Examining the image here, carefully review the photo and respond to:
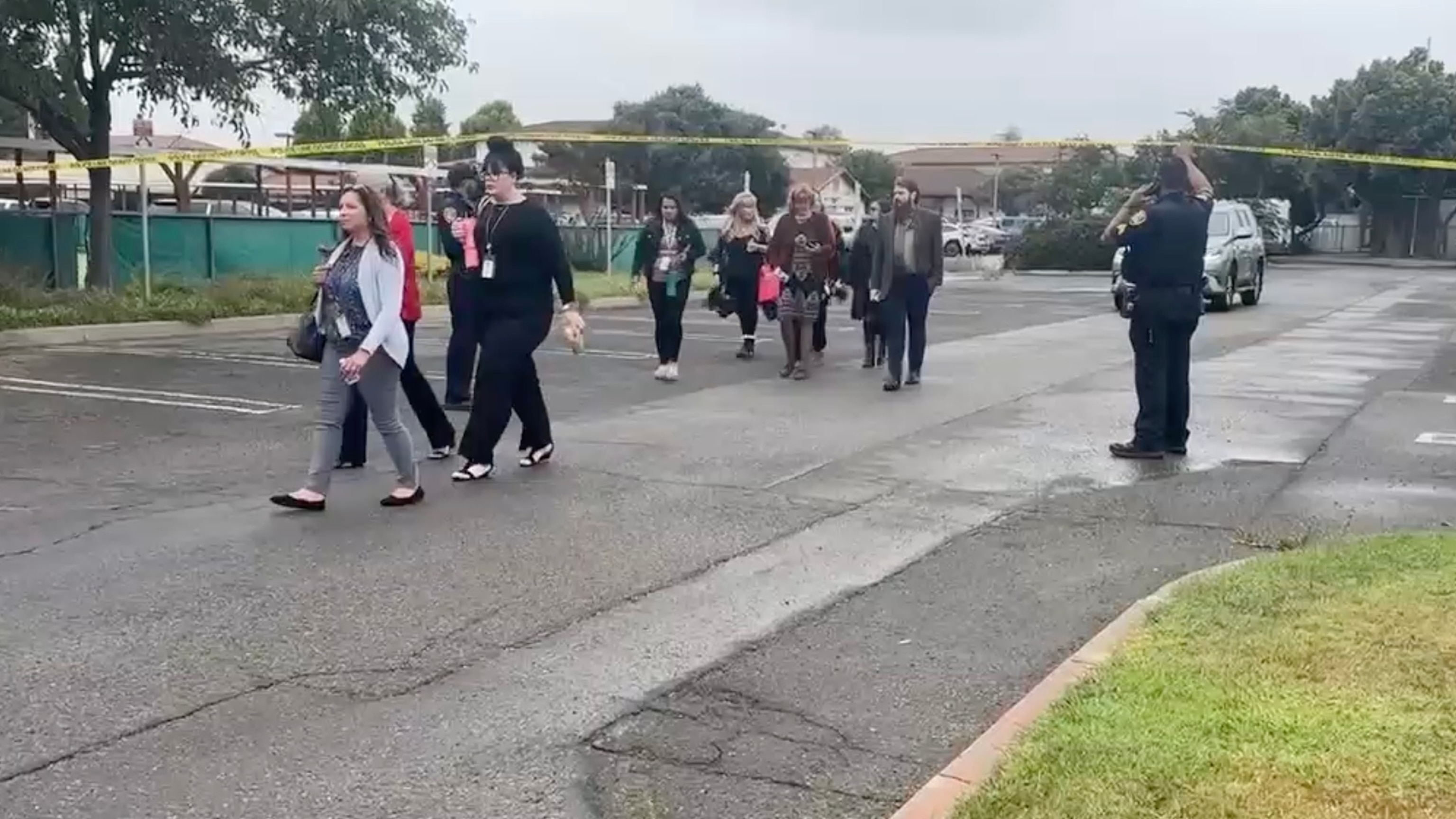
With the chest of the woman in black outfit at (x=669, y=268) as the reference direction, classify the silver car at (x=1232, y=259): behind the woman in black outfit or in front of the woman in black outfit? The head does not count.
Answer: behind

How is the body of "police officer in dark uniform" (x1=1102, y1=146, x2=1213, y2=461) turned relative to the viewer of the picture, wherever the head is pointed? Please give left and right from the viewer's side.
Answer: facing away from the viewer and to the left of the viewer

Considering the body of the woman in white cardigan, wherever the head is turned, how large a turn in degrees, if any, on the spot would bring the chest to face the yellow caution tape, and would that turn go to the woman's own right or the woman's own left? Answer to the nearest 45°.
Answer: approximately 135° to the woman's own right

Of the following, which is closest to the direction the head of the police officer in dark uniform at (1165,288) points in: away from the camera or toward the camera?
away from the camera

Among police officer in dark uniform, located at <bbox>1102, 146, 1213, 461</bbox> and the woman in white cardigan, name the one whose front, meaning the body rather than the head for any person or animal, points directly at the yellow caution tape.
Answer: the police officer in dark uniform

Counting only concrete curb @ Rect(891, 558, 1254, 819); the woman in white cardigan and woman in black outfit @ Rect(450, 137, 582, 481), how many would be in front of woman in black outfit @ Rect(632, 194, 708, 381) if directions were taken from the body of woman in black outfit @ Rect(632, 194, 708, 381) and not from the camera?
3

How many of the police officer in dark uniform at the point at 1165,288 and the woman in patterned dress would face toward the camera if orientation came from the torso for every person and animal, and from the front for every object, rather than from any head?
1

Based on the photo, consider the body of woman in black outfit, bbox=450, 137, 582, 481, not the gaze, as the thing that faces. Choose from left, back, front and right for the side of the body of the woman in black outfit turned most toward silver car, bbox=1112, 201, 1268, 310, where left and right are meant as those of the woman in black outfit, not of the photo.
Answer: back

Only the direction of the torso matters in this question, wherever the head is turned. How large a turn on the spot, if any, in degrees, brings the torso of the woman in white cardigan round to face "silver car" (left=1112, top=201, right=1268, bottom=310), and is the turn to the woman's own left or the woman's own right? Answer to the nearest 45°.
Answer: approximately 180°

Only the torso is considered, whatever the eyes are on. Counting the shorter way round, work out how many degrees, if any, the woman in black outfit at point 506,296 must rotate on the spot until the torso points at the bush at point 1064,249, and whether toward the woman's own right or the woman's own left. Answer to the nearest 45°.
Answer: approximately 180°

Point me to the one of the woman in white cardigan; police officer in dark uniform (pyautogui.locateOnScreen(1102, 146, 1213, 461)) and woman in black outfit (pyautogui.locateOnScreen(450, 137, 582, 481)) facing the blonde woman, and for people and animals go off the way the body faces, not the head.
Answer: the police officer in dark uniform

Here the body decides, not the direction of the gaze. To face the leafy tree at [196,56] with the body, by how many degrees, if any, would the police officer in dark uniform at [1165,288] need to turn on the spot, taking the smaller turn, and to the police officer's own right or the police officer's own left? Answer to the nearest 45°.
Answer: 0° — they already face it

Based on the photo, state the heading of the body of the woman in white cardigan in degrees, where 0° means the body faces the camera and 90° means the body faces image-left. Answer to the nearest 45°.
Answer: approximately 45°
